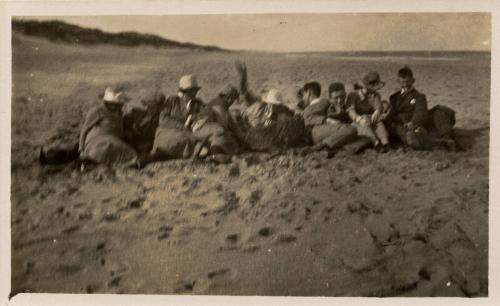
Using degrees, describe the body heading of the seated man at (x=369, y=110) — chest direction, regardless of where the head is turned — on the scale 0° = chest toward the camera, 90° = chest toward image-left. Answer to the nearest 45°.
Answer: approximately 315°
